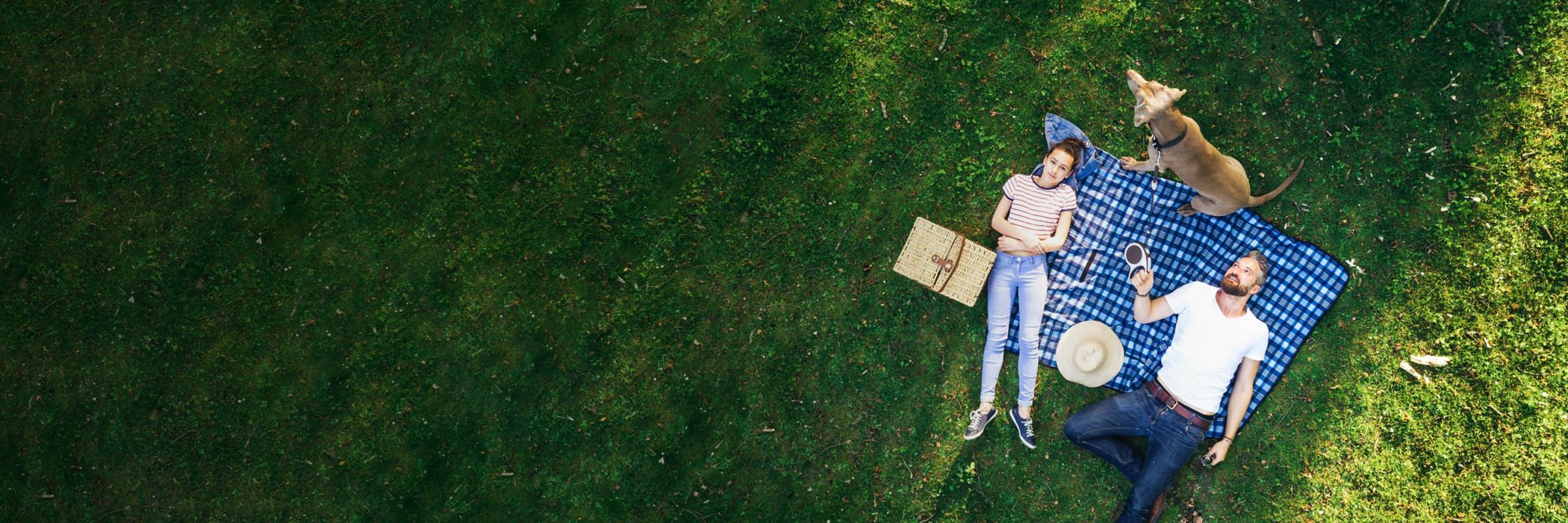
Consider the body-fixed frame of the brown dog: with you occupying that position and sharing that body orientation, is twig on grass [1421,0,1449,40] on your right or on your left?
on your right

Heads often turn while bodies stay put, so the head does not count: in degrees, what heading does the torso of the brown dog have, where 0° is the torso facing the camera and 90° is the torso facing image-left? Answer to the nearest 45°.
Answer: approximately 90°
